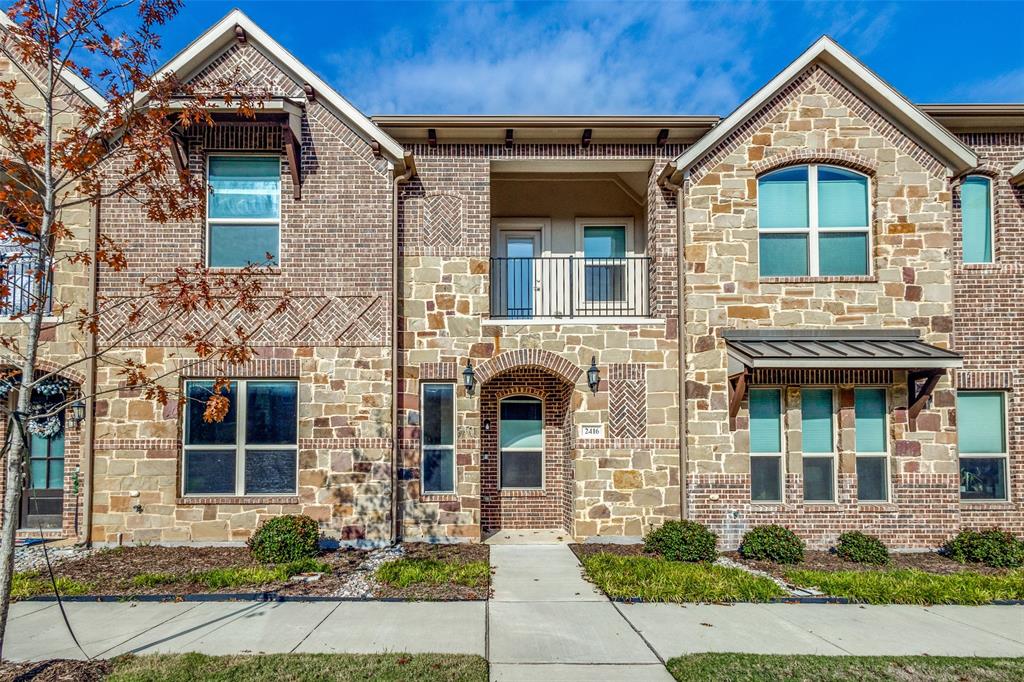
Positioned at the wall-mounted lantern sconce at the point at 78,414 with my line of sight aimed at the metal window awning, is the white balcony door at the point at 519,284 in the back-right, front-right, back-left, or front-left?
front-left

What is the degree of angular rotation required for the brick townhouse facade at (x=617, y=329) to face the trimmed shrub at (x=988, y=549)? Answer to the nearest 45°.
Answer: approximately 90° to its left

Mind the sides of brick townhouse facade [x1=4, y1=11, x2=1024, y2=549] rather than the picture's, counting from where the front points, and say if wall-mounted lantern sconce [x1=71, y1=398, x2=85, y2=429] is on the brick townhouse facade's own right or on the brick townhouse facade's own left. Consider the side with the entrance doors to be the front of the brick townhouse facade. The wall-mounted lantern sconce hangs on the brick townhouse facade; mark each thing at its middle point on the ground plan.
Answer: on the brick townhouse facade's own right

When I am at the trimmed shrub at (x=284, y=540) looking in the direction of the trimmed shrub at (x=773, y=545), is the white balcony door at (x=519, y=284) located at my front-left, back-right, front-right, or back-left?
front-left

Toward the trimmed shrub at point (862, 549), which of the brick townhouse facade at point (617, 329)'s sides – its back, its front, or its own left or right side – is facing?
left

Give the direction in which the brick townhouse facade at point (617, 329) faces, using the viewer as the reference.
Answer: facing the viewer
